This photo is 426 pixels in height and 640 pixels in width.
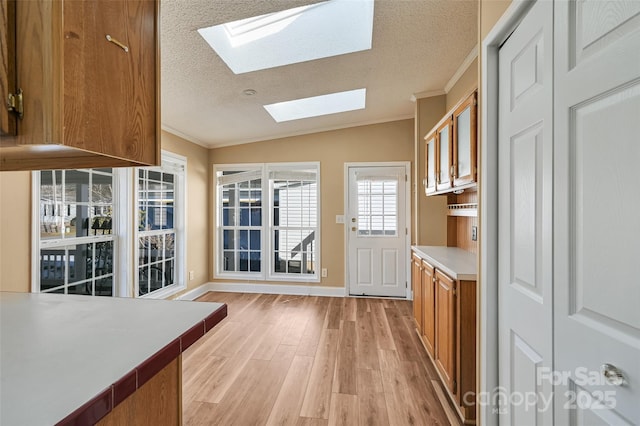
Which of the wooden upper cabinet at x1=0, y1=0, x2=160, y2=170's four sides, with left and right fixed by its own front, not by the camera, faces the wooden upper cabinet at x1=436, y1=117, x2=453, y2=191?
left

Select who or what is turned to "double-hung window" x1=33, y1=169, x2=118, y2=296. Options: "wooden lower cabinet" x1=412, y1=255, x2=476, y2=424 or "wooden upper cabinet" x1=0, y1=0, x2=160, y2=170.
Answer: the wooden lower cabinet

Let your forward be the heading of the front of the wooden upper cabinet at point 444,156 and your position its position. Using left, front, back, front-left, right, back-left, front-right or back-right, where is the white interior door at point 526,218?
left

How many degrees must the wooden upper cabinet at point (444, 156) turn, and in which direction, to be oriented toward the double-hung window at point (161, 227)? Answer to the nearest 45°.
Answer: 0° — it already faces it

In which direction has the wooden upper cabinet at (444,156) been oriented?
to the viewer's left

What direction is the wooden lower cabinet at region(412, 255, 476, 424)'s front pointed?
to the viewer's left

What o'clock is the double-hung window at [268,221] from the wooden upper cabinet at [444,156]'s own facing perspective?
The double-hung window is roughly at 1 o'clock from the wooden upper cabinet.

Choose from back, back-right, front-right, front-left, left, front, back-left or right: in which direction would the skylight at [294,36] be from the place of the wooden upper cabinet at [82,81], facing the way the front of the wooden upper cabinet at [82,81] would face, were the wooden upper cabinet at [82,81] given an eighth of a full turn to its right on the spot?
back

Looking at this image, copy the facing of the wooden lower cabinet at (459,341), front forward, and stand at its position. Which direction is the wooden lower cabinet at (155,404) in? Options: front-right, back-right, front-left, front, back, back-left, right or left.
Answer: front-left

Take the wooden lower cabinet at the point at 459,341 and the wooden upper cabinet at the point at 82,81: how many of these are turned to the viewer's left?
1

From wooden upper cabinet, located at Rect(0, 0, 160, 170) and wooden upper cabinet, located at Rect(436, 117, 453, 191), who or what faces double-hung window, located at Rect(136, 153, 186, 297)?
wooden upper cabinet, located at Rect(436, 117, 453, 191)

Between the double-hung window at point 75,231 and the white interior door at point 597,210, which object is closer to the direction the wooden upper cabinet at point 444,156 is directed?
the double-hung window

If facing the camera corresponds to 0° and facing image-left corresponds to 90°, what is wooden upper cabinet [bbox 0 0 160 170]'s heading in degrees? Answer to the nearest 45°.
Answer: approximately 0°
